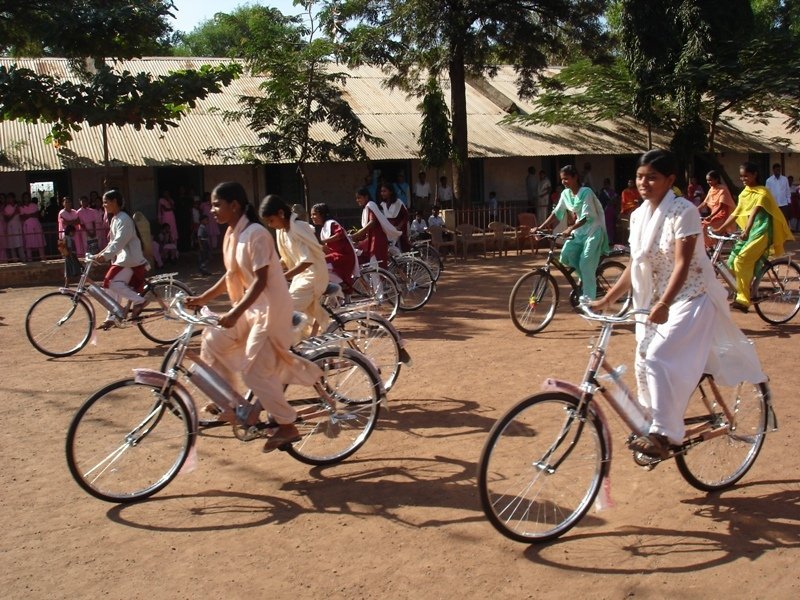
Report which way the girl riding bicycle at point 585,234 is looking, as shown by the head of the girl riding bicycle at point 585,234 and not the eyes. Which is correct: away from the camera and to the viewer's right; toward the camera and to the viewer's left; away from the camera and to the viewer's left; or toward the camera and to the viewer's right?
toward the camera and to the viewer's left

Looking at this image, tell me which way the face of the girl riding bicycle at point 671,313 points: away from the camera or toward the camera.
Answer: toward the camera

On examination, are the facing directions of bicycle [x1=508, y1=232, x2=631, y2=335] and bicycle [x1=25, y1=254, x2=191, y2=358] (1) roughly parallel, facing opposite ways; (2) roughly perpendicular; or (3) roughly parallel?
roughly parallel

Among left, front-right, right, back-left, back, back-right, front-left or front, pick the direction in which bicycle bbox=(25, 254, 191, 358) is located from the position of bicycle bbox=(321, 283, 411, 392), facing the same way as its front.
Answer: front-right

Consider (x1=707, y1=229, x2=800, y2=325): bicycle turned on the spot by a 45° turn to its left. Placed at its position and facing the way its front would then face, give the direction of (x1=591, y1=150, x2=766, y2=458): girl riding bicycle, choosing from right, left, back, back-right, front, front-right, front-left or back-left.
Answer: front

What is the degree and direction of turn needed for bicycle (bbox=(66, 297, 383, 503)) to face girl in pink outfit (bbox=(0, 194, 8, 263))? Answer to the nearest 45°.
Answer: approximately 90° to its right

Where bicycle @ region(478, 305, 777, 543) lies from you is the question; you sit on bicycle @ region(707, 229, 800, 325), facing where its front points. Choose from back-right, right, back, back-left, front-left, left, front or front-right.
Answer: front-left

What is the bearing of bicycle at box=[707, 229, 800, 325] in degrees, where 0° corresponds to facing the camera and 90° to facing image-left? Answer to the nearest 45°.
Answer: approximately 45°

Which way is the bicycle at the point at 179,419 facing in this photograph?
to the viewer's left

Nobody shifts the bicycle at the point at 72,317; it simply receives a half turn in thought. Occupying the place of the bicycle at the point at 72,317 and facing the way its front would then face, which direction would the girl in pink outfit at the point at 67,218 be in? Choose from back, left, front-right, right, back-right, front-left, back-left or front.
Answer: left

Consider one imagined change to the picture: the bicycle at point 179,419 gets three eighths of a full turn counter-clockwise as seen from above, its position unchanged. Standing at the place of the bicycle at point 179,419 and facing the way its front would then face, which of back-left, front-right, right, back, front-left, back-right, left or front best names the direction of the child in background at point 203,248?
back-left

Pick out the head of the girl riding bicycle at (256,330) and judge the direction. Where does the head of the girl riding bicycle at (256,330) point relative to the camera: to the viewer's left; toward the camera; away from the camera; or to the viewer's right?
to the viewer's left

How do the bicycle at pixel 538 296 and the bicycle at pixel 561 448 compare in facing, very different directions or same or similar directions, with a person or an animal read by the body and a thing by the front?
same or similar directions

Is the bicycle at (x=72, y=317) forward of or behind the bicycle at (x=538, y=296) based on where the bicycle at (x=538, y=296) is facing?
forward

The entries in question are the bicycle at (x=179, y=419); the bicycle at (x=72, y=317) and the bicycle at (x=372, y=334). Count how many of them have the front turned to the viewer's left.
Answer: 3

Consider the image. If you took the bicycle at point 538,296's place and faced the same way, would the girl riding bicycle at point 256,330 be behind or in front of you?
in front

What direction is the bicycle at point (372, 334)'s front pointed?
to the viewer's left

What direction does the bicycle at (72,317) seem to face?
to the viewer's left
